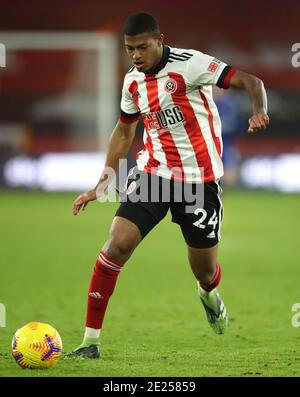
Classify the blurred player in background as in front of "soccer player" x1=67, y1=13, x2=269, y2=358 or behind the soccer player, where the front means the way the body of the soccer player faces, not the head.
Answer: behind

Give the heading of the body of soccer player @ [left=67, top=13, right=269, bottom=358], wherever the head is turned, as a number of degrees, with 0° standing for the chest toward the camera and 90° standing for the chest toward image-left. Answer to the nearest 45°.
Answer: approximately 45°

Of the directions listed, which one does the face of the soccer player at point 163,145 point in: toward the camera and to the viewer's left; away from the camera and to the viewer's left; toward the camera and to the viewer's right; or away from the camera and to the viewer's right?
toward the camera and to the viewer's left

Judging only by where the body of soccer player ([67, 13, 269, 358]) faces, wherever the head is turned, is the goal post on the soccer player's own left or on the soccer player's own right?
on the soccer player's own right
